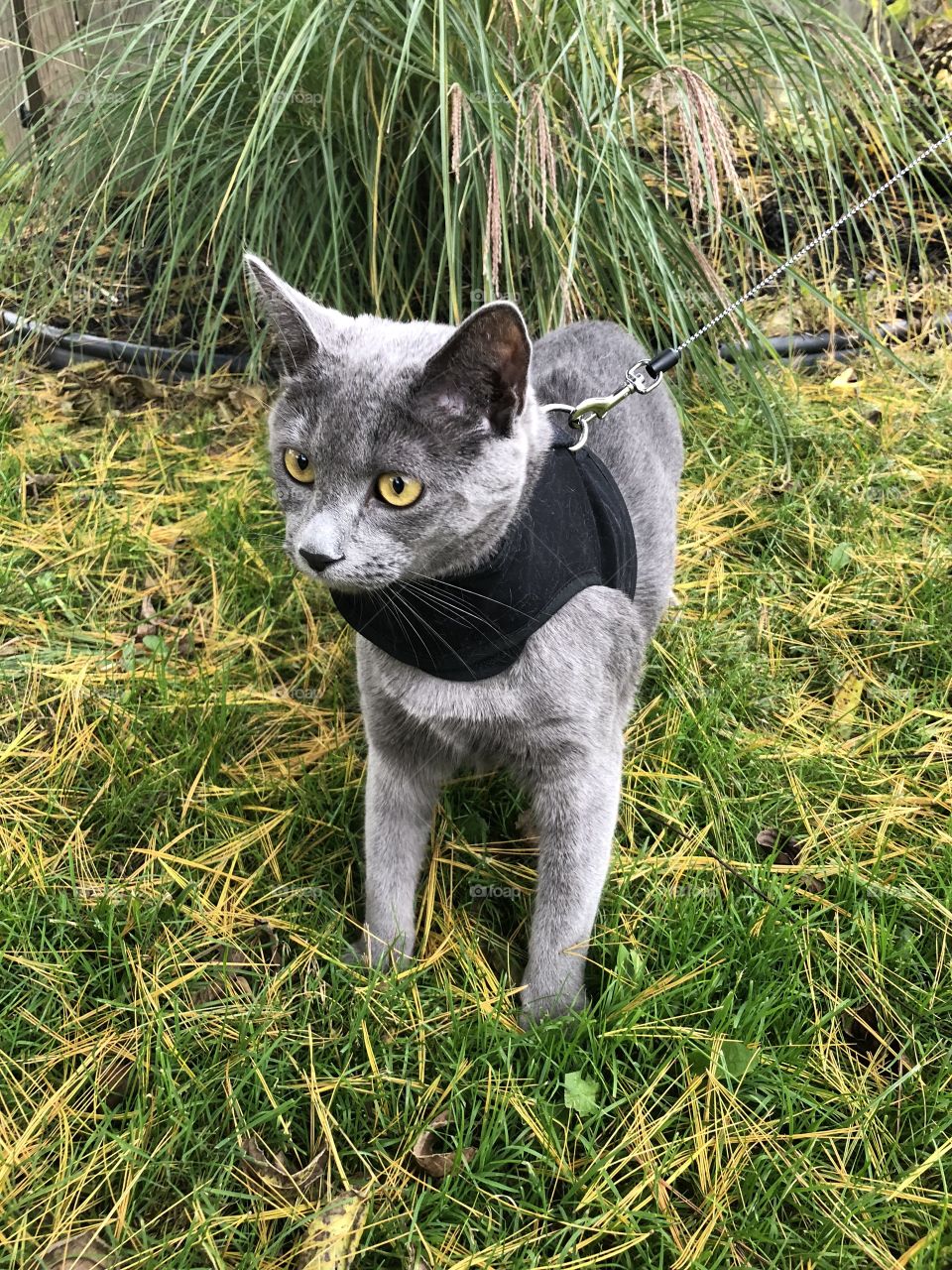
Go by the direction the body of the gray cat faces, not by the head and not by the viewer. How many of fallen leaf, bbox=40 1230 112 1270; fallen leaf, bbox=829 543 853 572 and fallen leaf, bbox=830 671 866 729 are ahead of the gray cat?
1

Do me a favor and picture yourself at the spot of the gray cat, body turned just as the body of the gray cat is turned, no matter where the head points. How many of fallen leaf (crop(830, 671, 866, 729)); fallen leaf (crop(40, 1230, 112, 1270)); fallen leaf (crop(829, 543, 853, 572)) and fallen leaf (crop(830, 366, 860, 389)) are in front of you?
1

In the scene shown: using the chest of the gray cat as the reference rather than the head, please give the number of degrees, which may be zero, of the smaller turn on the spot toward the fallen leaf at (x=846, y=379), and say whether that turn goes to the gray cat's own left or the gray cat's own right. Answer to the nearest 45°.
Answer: approximately 180°

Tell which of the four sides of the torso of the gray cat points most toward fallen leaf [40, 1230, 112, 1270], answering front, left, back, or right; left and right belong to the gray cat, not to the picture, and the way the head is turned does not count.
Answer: front

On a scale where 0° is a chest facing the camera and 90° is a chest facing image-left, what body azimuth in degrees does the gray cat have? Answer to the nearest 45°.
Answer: approximately 45°
